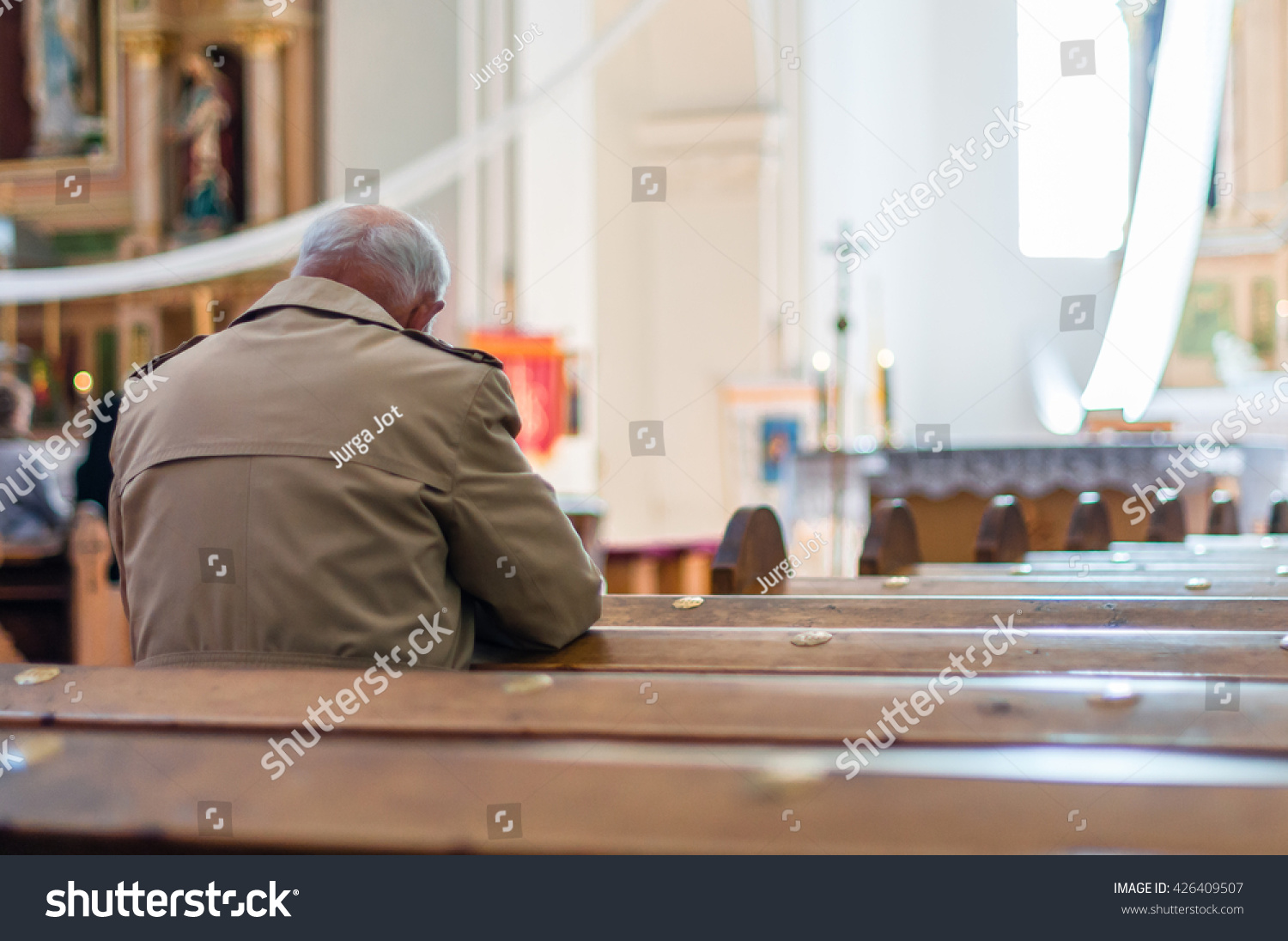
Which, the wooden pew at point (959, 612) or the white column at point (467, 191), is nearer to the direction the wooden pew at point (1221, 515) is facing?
the white column

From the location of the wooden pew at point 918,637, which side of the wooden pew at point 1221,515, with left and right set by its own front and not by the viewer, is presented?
back

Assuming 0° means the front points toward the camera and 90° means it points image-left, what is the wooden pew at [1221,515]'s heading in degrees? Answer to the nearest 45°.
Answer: approximately 180°

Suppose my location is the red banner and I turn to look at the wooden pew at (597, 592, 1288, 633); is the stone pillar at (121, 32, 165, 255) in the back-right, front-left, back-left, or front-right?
back-right

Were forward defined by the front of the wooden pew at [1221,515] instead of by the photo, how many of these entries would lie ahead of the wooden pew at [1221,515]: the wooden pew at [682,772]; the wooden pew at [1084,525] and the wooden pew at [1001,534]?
0

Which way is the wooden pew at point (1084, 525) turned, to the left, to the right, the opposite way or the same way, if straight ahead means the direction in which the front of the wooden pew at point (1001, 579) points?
the same way

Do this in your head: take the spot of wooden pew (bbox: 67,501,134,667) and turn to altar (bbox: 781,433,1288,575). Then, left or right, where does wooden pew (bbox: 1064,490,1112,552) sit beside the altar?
right

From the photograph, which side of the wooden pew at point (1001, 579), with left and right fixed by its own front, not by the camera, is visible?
back

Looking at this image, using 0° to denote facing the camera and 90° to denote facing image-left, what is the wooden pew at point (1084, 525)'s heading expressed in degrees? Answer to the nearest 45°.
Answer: approximately 180°

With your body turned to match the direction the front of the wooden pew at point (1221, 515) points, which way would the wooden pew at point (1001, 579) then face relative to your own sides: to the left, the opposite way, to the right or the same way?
the same way

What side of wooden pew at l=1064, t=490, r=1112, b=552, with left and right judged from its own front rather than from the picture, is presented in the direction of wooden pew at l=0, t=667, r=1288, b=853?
back

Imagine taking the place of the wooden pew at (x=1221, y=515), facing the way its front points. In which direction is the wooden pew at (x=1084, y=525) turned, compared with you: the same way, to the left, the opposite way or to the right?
the same way

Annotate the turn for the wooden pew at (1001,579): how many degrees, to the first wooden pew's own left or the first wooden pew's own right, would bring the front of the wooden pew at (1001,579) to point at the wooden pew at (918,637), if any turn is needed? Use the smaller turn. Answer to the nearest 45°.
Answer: approximately 180°

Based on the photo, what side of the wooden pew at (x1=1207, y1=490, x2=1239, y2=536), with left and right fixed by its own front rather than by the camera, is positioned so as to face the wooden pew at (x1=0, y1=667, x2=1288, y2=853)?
back
